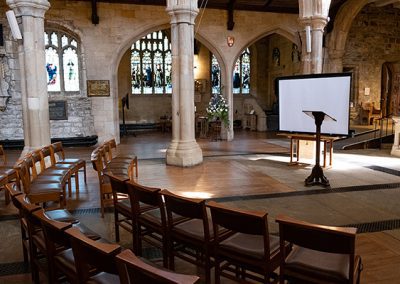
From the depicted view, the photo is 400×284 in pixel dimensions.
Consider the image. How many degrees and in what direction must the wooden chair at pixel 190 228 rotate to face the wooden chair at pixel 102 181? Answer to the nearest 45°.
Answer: approximately 90° to its left

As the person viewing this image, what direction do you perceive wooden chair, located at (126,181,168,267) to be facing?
facing away from the viewer and to the right of the viewer

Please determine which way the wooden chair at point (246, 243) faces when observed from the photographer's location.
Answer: facing away from the viewer and to the right of the viewer

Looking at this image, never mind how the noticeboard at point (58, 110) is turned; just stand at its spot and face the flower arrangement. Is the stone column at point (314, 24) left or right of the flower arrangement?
right

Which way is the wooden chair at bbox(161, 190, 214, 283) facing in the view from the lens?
facing away from the viewer and to the right of the viewer

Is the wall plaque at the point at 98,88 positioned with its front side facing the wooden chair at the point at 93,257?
yes

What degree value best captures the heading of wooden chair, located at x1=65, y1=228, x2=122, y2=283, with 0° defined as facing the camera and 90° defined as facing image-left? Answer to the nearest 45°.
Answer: approximately 225°

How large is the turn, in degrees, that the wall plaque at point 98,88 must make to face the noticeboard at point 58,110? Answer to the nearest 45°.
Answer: approximately 90° to its right

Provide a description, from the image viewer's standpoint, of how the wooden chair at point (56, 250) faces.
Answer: facing away from the viewer and to the right of the viewer

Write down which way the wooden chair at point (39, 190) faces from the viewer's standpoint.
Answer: facing to the right of the viewer

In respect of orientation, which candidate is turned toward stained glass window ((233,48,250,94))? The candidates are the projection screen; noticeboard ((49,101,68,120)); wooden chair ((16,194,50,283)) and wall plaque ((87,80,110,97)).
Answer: the wooden chair

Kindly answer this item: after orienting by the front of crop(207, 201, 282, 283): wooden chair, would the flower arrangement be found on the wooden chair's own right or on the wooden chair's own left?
on the wooden chair's own left

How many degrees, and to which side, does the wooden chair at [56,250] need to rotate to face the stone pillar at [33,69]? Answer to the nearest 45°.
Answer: approximately 45° to its left

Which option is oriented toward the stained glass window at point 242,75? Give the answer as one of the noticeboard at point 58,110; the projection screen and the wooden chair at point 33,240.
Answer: the wooden chair
